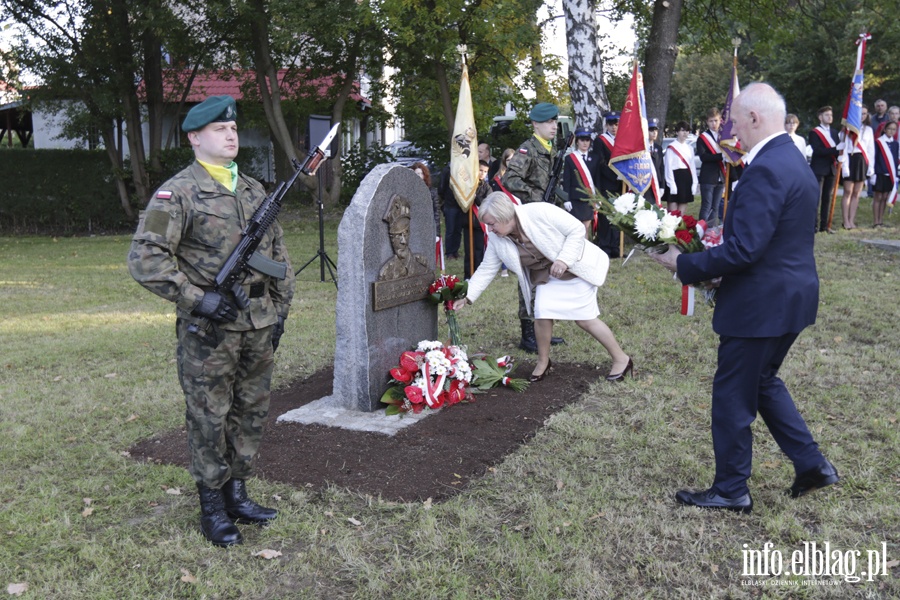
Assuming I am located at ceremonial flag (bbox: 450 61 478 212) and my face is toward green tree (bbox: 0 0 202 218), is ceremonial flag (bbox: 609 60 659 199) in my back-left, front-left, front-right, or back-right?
back-right

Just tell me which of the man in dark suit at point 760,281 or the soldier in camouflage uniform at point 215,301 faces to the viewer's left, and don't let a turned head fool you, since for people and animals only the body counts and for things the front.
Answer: the man in dark suit

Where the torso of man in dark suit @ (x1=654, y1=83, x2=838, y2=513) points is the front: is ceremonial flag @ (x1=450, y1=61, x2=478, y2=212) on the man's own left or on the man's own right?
on the man's own right

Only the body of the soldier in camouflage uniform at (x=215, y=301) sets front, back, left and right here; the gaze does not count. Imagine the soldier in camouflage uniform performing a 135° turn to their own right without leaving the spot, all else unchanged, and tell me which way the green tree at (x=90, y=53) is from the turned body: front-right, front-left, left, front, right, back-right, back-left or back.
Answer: right

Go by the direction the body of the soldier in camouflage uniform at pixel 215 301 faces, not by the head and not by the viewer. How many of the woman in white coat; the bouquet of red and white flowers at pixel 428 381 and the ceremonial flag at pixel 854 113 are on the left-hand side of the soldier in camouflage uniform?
3

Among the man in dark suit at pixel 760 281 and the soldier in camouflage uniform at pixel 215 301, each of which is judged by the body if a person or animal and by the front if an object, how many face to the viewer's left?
1

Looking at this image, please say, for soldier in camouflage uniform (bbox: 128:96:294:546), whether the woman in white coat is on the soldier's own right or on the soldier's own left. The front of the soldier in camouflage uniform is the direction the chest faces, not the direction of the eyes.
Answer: on the soldier's own left

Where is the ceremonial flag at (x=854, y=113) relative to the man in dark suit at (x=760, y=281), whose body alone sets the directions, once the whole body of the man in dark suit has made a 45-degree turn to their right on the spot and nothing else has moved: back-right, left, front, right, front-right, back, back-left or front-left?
front-right

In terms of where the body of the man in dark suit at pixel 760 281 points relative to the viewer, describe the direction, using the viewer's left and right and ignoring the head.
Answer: facing to the left of the viewer

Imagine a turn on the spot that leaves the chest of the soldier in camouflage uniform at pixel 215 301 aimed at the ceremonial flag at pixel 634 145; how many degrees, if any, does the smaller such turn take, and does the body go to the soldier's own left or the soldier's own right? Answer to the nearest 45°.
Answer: approximately 90° to the soldier's own left

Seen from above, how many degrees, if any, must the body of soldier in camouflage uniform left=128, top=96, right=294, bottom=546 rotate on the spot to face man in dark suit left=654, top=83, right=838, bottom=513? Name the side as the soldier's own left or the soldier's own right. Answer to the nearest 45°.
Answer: approximately 45° to the soldier's own left
